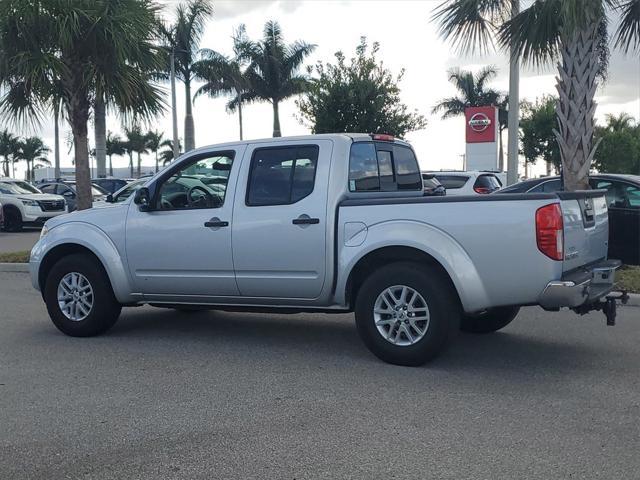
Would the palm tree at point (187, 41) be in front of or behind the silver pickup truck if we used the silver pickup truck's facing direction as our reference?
in front

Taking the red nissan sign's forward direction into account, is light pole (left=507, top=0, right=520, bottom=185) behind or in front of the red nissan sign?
in front

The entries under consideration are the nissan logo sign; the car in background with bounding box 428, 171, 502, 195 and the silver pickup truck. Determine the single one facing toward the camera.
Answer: the nissan logo sign

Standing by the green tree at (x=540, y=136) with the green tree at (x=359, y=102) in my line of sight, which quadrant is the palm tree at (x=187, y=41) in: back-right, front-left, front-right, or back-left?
front-right

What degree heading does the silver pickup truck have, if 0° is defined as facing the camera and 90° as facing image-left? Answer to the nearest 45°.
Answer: approximately 135°

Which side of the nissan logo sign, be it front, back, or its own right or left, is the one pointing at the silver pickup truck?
front

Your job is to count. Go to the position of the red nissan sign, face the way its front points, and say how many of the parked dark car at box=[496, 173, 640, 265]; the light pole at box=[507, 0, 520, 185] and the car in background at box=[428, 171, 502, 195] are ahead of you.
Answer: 3

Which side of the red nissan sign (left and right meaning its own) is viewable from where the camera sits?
front

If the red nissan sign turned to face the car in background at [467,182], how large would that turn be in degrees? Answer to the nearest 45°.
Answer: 0° — it already faces it

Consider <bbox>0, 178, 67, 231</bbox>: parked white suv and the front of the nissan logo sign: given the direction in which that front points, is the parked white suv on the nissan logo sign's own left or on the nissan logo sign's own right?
on the nissan logo sign's own right

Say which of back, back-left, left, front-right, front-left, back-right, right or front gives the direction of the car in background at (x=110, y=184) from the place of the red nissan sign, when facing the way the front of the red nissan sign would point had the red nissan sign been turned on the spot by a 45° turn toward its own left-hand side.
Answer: back-right

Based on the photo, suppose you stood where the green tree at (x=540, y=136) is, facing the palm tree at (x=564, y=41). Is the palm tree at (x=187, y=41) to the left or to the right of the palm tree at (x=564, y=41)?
right

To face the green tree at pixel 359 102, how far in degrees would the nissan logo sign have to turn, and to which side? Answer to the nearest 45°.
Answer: approximately 45° to its right

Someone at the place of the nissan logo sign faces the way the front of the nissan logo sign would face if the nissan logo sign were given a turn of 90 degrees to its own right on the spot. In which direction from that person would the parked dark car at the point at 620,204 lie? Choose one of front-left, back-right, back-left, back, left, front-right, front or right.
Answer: left

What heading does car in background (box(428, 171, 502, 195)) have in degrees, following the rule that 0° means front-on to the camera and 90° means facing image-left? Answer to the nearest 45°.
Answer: approximately 135°

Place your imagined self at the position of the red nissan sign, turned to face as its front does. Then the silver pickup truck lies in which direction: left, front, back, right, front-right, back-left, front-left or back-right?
front
